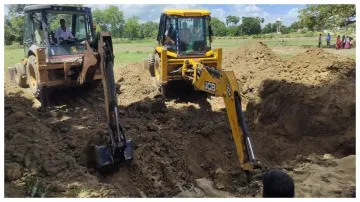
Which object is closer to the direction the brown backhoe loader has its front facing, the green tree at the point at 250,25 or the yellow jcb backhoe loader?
the green tree

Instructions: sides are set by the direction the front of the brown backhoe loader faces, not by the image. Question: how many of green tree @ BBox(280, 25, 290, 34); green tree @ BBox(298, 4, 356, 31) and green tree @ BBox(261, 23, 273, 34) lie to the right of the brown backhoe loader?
3

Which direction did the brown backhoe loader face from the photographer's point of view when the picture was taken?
facing away from the viewer and to the left of the viewer

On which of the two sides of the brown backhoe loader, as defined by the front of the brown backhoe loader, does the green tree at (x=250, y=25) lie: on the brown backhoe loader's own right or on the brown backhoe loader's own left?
on the brown backhoe loader's own right

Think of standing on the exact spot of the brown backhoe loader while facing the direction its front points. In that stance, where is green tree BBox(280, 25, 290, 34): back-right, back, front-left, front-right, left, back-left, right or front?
right

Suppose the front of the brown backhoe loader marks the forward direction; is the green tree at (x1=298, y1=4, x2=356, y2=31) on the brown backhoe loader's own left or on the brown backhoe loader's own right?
on the brown backhoe loader's own right

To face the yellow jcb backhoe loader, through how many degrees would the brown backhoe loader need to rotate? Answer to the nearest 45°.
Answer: approximately 135° to its right

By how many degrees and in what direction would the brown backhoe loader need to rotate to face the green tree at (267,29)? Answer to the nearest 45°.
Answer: approximately 90° to its right
